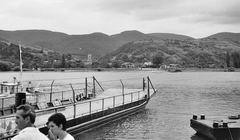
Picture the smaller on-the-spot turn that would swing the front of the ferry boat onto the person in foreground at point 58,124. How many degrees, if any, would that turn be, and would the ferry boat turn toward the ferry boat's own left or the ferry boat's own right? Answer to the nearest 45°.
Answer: approximately 135° to the ferry boat's own right

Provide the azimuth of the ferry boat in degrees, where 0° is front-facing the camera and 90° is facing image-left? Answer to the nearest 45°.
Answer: approximately 225°

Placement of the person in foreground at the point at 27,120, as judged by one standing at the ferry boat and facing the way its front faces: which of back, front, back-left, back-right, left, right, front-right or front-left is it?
back-right
